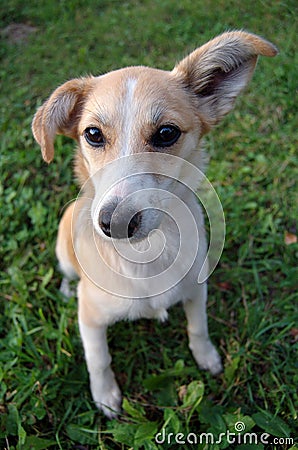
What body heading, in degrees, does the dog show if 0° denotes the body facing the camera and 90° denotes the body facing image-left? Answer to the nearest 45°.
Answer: approximately 0°
